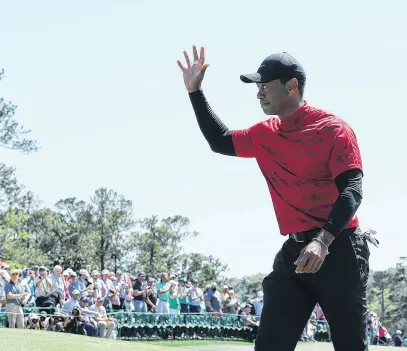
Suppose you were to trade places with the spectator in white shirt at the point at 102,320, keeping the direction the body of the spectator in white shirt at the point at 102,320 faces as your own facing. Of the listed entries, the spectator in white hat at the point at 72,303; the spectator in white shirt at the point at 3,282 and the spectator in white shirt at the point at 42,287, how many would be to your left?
0

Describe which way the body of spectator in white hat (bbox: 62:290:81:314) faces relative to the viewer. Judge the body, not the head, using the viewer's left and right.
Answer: facing the viewer and to the right of the viewer

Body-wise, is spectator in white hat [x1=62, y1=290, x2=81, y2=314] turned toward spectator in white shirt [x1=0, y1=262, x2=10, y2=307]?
no

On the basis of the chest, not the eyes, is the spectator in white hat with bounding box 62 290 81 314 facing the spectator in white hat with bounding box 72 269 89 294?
no

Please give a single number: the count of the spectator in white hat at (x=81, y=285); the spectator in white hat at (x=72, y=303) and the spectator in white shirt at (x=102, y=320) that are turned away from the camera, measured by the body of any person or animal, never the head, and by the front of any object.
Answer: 0

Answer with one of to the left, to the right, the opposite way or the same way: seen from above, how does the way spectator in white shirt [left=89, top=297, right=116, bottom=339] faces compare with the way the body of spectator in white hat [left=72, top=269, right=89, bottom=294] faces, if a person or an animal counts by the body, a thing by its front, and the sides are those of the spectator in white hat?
the same way

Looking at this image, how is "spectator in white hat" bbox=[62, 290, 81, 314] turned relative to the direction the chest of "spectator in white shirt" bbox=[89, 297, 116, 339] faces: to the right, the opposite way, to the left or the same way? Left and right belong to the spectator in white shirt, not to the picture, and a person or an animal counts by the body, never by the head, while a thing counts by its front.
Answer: the same way

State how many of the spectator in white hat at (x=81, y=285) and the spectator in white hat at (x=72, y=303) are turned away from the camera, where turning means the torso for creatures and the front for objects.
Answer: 0

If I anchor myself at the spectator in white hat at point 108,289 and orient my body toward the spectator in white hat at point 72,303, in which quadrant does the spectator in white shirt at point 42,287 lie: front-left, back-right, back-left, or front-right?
front-right

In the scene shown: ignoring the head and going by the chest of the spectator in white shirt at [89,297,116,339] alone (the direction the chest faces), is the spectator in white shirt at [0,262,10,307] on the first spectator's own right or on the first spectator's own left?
on the first spectator's own right

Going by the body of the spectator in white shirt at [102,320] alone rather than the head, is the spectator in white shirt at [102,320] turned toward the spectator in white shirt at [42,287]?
no

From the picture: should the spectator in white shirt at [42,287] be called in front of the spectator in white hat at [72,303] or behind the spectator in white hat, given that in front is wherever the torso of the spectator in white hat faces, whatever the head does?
behind

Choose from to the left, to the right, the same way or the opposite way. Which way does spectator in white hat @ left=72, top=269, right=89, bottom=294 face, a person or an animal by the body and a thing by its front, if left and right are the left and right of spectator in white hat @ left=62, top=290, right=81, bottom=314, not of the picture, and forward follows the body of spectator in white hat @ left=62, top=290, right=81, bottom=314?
the same way

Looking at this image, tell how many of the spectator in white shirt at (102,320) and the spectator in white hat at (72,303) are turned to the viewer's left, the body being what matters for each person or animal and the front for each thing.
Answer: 0
